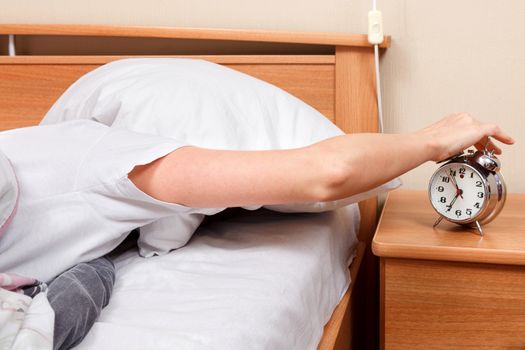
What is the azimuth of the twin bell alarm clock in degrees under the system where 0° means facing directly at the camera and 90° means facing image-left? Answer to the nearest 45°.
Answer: approximately 45°

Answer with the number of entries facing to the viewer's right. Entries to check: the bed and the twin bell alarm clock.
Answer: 0

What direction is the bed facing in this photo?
toward the camera
